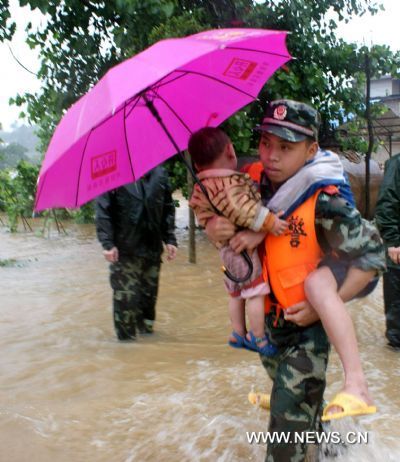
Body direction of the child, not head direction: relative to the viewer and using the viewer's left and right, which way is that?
facing away from the viewer and to the right of the viewer

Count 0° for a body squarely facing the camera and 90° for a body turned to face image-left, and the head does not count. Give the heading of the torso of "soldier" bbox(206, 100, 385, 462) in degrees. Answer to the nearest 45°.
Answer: approximately 45°
